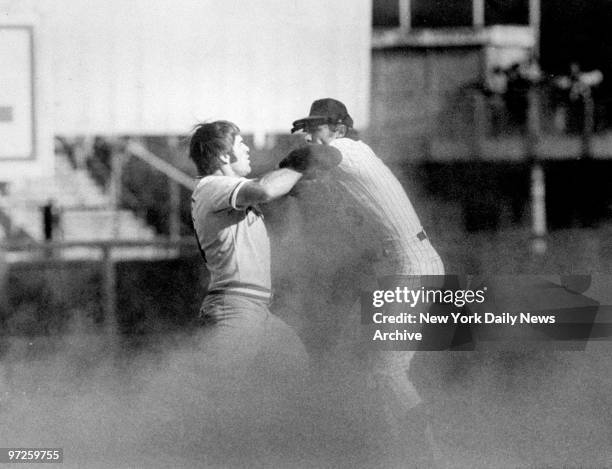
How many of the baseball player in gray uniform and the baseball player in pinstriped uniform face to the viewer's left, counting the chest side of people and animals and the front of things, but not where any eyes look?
1

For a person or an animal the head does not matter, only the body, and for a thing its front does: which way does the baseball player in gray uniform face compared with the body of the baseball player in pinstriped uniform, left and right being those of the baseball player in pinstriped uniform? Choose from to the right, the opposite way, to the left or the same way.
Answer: the opposite way

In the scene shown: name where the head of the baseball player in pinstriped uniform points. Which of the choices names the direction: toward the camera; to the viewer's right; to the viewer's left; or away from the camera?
to the viewer's left

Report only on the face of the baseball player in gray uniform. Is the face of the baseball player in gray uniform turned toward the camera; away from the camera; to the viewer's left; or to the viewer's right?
to the viewer's right

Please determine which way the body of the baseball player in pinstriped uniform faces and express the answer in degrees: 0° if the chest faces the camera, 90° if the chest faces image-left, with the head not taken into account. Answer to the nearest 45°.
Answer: approximately 90°

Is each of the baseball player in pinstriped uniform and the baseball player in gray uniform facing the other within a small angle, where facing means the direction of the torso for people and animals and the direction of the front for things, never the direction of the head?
yes

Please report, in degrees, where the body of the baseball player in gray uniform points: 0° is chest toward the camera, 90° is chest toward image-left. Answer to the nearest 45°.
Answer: approximately 270°
